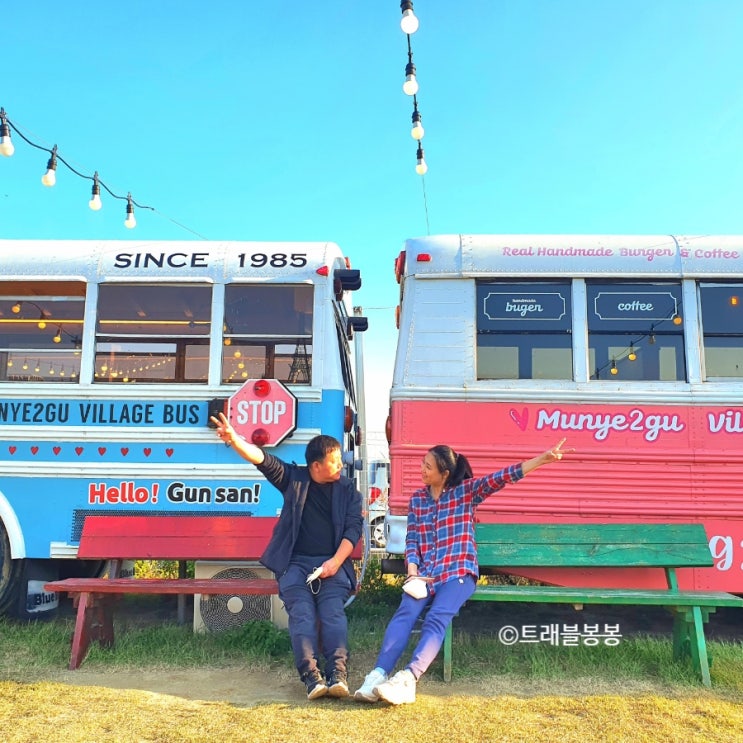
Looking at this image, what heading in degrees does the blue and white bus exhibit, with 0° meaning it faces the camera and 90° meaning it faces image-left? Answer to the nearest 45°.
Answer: approximately 90°

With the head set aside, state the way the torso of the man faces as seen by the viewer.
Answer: toward the camera

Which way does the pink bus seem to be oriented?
to the viewer's right

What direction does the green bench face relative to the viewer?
toward the camera

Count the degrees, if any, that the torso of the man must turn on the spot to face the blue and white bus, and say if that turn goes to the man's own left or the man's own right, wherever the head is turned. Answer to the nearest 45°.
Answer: approximately 135° to the man's own right

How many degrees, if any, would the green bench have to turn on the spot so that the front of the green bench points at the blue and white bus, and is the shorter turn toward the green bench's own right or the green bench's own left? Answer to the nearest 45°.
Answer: approximately 90° to the green bench's own right
